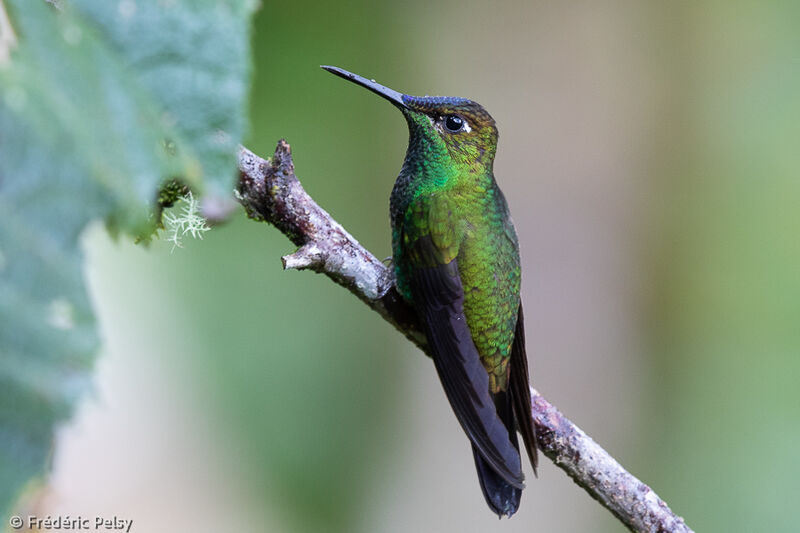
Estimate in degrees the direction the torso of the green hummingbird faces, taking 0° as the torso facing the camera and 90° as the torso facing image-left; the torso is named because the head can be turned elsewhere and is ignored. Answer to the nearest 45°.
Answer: approximately 135°

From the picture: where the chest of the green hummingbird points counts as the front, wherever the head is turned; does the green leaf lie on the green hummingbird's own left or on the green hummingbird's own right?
on the green hummingbird's own left
